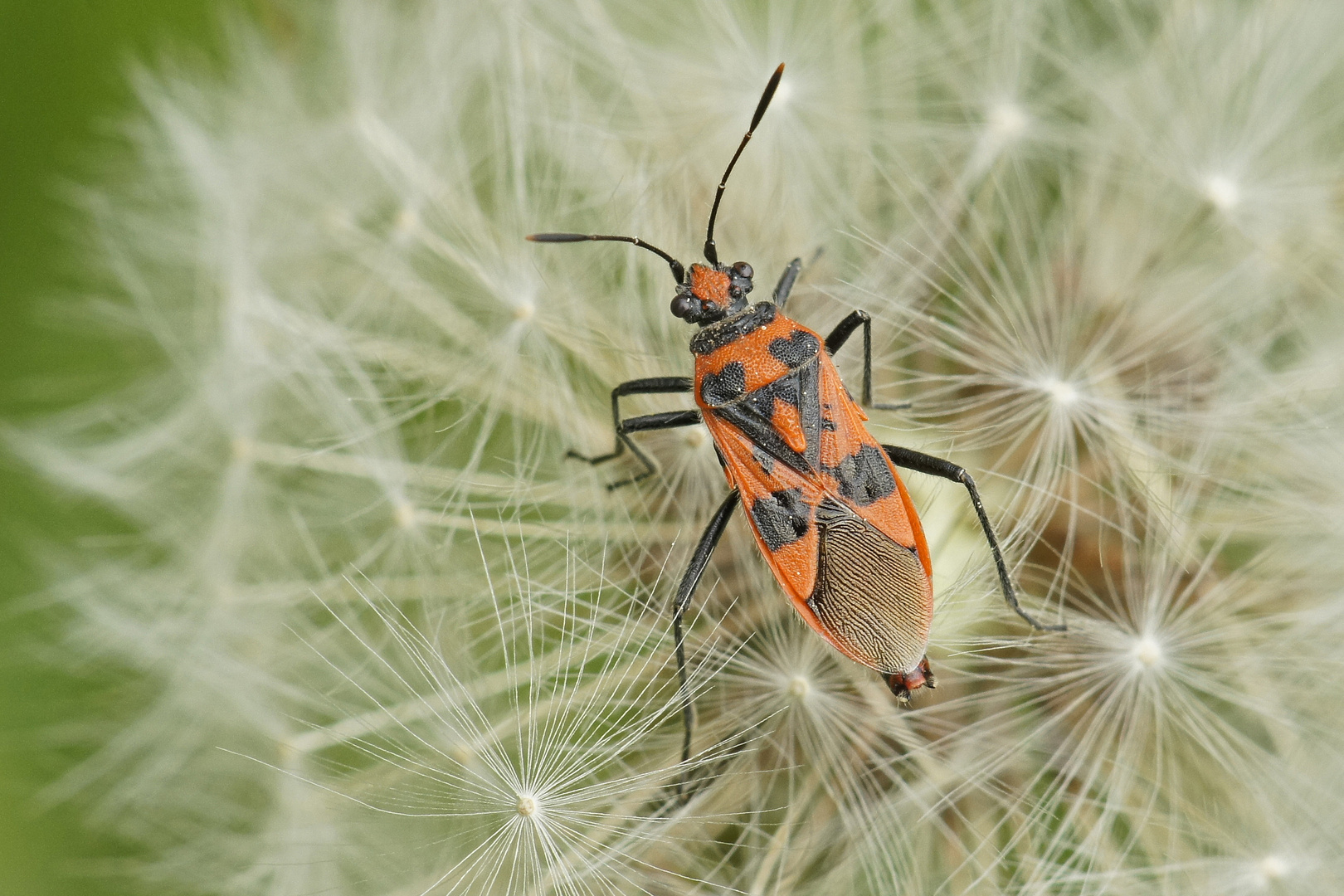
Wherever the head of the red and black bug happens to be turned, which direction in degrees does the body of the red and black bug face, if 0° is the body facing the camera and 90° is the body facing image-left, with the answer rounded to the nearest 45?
approximately 135°
